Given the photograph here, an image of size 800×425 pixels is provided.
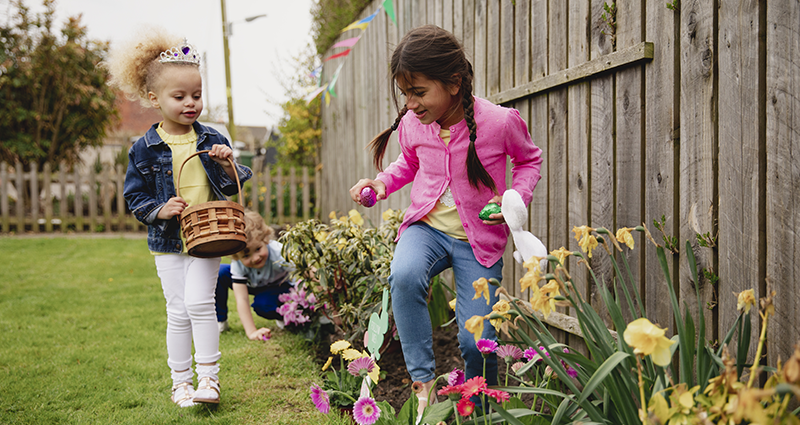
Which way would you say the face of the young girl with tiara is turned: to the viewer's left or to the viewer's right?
to the viewer's right

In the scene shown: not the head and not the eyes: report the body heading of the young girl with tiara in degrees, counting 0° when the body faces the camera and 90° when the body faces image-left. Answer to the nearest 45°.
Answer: approximately 315°

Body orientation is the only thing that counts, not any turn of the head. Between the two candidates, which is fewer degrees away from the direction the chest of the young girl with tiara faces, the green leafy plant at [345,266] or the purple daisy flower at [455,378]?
the purple daisy flower

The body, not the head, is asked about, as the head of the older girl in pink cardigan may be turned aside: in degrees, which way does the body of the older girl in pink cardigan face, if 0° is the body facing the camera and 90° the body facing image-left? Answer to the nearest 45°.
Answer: approximately 45°

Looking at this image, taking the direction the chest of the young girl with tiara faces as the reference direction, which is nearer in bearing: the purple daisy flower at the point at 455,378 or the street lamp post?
the purple daisy flower

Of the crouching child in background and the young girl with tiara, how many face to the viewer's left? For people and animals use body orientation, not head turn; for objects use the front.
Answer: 0

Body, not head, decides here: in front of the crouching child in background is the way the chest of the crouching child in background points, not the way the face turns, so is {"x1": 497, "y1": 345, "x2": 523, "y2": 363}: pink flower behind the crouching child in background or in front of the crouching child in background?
in front

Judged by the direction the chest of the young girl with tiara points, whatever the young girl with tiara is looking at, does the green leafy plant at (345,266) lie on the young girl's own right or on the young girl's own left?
on the young girl's own left

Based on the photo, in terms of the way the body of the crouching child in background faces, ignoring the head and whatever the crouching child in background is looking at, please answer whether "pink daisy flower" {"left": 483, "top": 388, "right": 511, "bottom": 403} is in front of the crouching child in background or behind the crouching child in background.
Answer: in front
